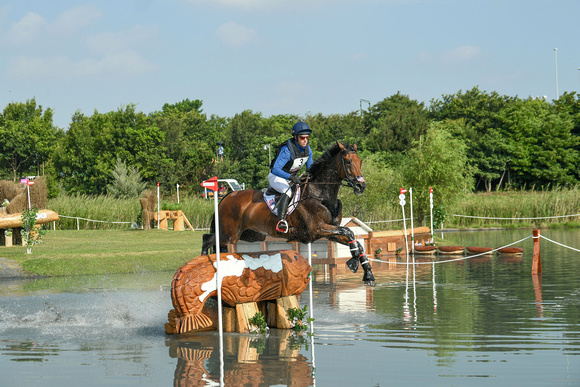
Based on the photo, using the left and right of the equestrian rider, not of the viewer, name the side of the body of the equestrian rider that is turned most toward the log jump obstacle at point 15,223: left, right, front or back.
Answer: back

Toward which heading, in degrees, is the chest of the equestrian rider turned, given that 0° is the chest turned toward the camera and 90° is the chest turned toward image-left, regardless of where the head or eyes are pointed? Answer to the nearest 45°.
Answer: approximately 315°

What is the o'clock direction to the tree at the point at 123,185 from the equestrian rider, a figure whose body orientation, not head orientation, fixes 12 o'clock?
The tree is roughly at 7 o'clock from the equestrian rider.

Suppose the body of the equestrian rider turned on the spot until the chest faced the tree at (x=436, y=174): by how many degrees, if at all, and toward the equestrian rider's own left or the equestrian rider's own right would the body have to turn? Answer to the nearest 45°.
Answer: approximately 135° to the equestrian rider's own left
